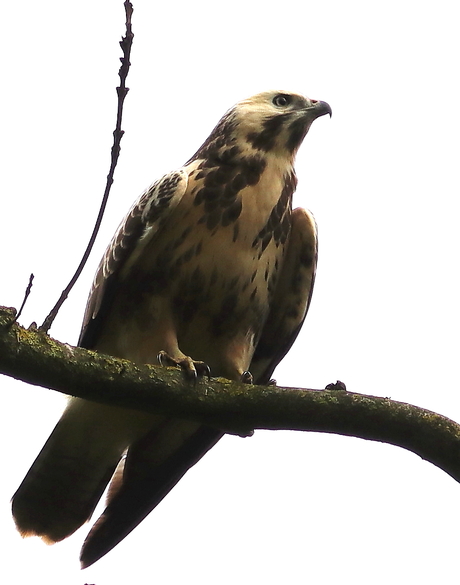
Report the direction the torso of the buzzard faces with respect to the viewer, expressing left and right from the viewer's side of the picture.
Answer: facing the viewer and to the right of the viewer
